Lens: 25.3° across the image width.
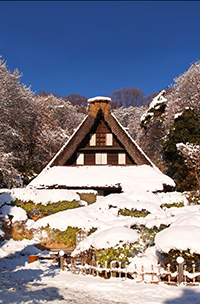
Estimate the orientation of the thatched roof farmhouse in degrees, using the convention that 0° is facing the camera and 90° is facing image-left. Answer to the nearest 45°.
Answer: approximately 0°

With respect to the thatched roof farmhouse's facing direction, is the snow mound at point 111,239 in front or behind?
in front

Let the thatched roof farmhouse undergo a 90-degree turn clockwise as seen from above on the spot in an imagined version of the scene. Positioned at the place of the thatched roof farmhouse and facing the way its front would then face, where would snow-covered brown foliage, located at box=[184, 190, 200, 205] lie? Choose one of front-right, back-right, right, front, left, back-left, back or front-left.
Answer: back

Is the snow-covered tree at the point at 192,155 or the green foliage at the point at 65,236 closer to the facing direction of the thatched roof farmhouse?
the green foliage

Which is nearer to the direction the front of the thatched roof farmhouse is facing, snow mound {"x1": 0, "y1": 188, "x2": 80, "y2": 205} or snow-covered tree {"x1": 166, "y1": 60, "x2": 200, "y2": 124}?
the snow mound

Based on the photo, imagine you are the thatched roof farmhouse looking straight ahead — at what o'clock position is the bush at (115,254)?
The bush is roughly at 12 o'clock from the thatched roof farmhouse.

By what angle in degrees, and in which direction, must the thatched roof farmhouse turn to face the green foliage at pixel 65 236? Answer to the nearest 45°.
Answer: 0° — it already faces it

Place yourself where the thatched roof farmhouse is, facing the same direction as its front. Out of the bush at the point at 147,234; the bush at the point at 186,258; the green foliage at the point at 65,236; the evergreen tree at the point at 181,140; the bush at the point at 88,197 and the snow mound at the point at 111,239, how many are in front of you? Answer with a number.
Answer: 5

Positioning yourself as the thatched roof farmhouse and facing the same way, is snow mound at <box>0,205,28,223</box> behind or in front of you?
in front
